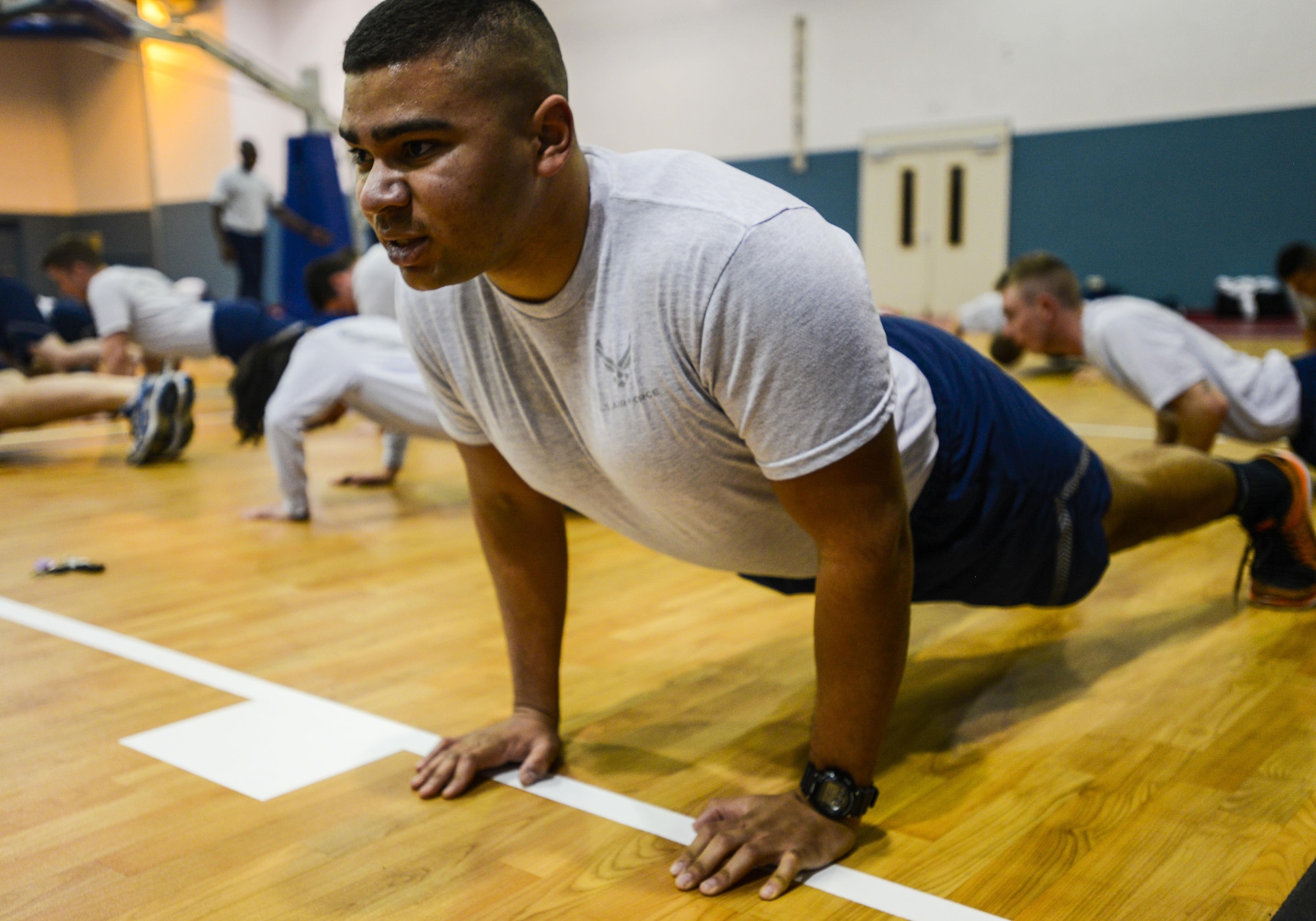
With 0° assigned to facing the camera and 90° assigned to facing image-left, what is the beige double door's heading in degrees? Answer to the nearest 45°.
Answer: approximately 0°

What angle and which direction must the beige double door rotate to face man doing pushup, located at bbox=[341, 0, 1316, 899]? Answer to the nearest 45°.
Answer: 0° — it already faces them

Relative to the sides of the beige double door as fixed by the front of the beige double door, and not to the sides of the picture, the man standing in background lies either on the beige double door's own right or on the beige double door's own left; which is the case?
on the beige double door's own right

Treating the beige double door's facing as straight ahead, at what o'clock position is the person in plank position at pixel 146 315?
The person in plank position is roughly at 1 o'clock from the beige double door.

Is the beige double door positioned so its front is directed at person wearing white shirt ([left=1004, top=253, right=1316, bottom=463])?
yes

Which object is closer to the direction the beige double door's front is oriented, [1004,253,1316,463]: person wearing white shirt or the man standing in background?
the person wearing white shirt

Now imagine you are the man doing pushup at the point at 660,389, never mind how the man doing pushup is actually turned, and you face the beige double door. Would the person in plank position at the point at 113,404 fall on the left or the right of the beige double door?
left
